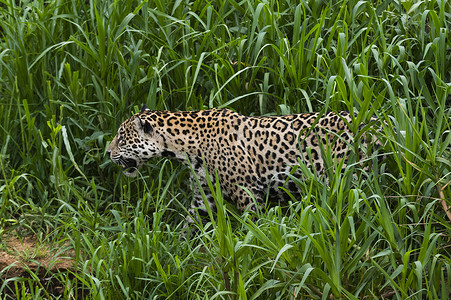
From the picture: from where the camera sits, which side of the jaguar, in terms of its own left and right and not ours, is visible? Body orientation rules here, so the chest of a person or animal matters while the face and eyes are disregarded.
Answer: left
